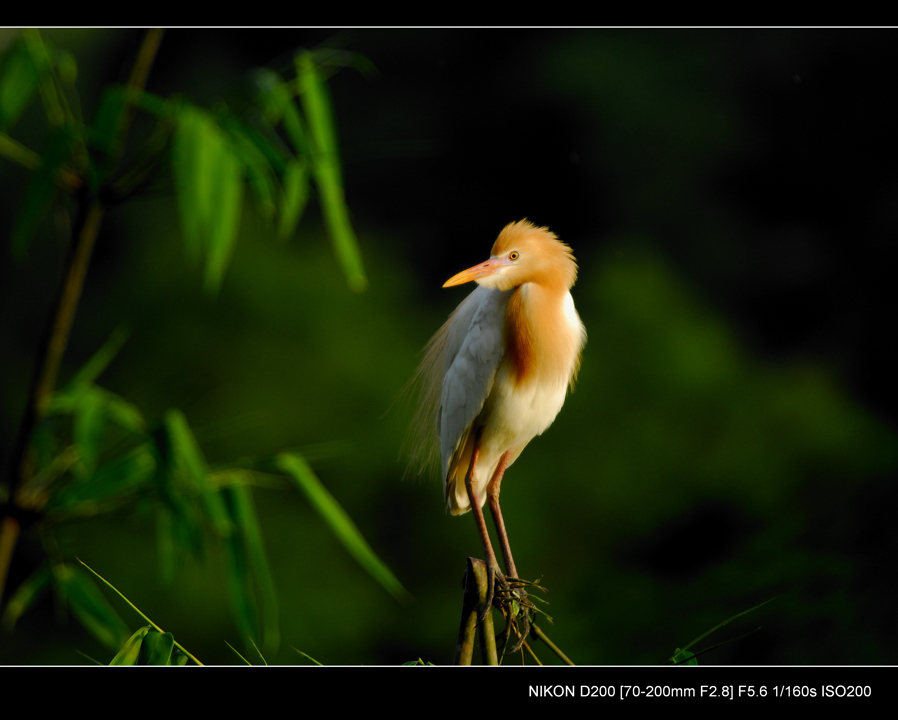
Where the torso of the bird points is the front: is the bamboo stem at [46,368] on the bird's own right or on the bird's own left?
on the bird's own right

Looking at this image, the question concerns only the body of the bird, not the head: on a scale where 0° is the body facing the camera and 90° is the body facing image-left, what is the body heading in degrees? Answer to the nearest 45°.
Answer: approximately 315°
